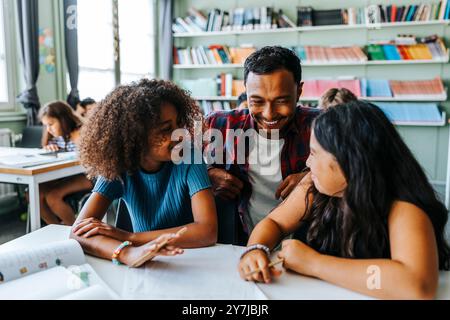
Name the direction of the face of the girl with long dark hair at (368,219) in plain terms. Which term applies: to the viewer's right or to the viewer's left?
to the viewer's left

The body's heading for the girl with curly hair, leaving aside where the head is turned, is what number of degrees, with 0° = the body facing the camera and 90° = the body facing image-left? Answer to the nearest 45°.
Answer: approximately 0°

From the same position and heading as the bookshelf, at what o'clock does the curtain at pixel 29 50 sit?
The curtain is roughly at 2 o'clock from the bookshelf.

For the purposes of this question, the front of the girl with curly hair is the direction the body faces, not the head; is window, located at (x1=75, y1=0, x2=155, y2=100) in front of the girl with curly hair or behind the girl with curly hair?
behind

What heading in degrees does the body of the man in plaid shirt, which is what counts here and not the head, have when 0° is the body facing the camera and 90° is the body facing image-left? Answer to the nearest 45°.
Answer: approximately 0°

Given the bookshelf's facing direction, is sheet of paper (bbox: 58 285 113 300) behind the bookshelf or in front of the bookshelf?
in front

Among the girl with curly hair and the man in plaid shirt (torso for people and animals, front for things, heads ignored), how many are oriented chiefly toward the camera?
2

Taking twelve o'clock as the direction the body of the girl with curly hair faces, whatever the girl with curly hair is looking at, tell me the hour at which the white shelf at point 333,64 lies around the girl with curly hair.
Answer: The white shelf is roughly at 7 o'clock from the girl with curly hair.

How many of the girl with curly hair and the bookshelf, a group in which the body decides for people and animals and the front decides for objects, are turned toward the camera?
2

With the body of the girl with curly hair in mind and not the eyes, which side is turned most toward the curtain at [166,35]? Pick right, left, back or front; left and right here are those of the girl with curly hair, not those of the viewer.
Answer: back
